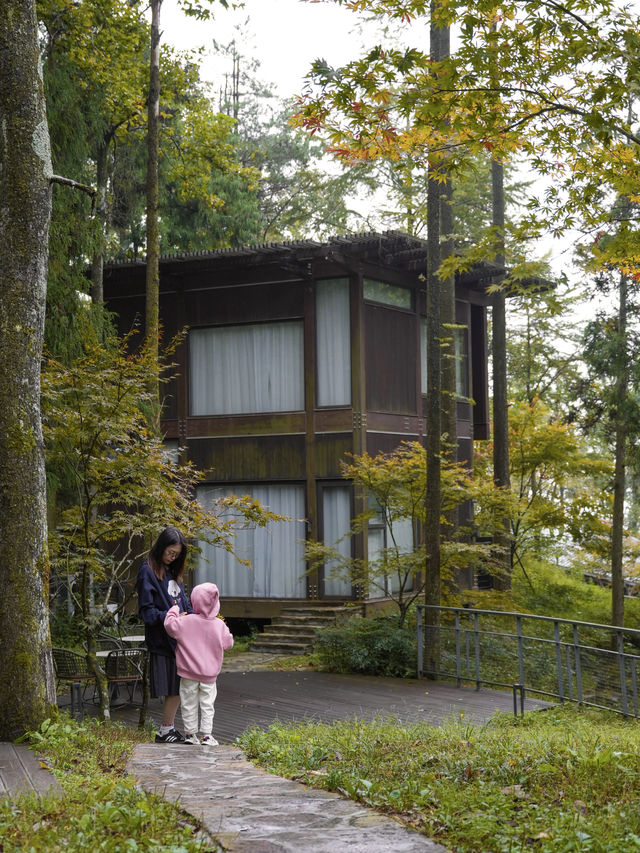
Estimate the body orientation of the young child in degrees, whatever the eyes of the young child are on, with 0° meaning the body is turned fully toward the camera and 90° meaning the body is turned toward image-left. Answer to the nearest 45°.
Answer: approximately 180°

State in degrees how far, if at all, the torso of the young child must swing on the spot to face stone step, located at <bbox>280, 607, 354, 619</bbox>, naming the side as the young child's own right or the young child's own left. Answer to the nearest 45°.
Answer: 0° — they already face it

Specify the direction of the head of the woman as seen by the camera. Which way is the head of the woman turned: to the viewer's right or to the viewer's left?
to the viewer's right

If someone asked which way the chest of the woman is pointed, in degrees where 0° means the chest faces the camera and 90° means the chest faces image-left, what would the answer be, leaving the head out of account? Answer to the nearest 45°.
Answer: approximately 315°

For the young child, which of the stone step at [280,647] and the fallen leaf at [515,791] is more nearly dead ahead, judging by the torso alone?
the stone step

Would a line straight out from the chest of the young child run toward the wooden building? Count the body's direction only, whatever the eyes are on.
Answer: yes

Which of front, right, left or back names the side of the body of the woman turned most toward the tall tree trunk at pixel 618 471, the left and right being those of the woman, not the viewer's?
left

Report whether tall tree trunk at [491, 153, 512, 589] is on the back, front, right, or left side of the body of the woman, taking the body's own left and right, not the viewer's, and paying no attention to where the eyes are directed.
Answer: left

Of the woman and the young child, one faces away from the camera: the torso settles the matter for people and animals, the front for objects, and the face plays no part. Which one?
the young child
